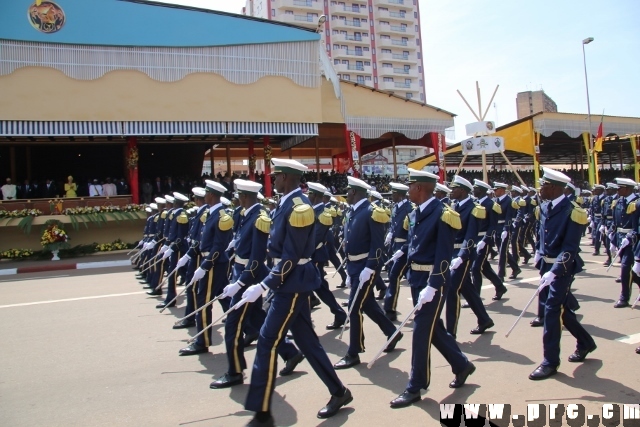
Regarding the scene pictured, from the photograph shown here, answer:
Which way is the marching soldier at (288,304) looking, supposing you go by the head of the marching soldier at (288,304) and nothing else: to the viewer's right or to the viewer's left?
to the viewer's left

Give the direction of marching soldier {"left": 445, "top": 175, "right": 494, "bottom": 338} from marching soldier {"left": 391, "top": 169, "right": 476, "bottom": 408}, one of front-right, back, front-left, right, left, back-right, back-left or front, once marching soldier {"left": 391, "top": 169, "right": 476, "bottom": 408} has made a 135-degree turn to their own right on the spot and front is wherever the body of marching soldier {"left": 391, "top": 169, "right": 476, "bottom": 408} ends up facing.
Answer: front

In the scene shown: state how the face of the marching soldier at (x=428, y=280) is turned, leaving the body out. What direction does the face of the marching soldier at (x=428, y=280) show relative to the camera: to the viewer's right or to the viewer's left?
to the viewer's left

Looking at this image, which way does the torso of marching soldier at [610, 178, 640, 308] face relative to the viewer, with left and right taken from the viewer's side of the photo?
facing the viewer and to the left of the viewer

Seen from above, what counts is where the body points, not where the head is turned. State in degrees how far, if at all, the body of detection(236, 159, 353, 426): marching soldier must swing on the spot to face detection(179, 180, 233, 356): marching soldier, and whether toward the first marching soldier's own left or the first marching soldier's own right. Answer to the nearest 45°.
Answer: approximately 45° to the first marching soldier's own right

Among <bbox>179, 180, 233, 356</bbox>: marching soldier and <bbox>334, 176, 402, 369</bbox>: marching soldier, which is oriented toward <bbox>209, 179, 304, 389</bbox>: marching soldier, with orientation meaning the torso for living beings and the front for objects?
<bbox>334, 176, 402, 369</bbox>: marching soldier

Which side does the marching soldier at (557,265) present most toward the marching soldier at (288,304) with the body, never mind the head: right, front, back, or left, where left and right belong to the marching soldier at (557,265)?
front

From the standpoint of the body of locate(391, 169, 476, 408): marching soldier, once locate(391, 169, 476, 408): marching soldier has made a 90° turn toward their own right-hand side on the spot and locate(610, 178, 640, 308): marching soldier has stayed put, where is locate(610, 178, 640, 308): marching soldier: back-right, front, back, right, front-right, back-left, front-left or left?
right

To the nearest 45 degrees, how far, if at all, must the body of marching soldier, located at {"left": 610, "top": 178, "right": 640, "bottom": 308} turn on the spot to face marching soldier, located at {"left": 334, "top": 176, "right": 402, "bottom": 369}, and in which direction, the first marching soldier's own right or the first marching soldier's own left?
0° — they already face them

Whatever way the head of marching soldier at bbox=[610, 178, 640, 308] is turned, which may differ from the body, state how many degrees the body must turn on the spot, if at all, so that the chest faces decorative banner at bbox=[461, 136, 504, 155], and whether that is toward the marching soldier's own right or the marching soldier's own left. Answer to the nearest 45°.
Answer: approximately 135° to the marching soldier's own right

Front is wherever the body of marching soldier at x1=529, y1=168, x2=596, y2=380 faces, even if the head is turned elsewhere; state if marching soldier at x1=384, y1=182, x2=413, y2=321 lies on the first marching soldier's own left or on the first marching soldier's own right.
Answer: on the first marching soldier's own right

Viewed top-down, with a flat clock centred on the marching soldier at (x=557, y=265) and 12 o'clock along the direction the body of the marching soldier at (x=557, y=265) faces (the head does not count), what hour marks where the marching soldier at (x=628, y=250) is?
the marching soldier at (x=628, y=250) is roughly at 5 o'clock from the marching soldier at (x=557, y=265).

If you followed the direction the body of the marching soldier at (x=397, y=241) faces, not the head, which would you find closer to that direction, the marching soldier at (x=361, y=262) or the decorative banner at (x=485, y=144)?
the marching soldier

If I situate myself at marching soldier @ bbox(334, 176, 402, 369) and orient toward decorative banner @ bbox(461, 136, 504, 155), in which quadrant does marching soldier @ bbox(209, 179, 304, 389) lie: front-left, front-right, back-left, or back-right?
back-left
